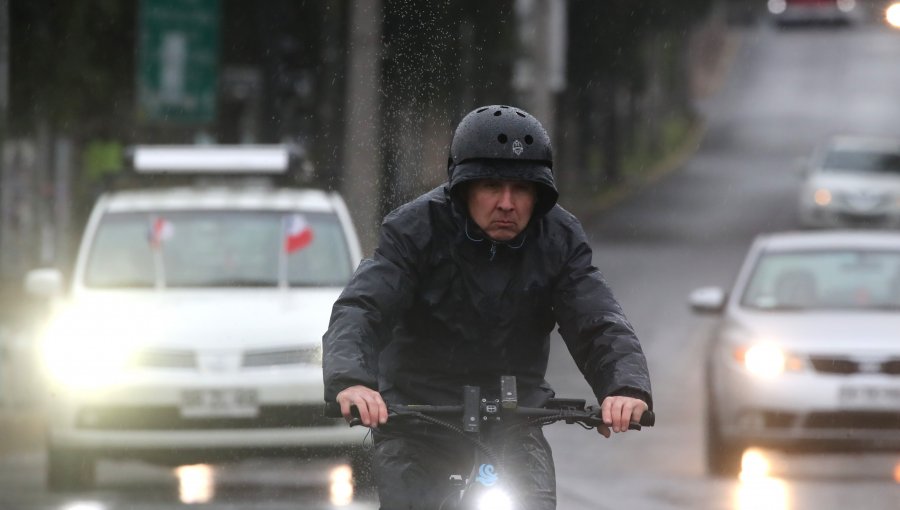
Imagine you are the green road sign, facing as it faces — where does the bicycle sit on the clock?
The bicycle is roughly at 12 o'clock from the green road sign.

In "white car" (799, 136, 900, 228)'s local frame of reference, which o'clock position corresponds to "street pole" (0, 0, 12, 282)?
The street pole is roughly at 1 o'clock from the white car.

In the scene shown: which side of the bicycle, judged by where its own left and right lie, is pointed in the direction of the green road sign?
back

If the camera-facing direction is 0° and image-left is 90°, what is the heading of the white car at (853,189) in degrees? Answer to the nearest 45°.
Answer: approximately 0°

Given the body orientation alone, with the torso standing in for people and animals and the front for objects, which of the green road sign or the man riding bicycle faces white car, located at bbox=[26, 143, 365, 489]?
the green road sign
